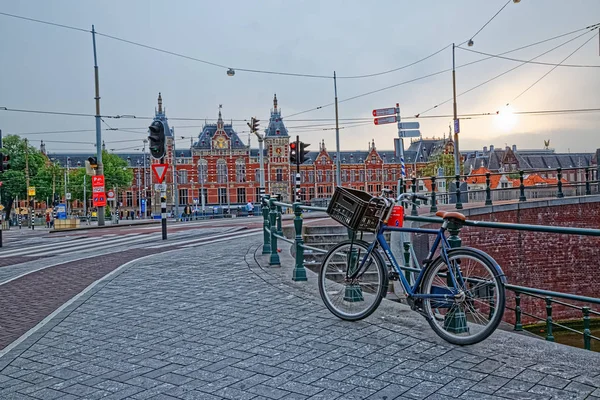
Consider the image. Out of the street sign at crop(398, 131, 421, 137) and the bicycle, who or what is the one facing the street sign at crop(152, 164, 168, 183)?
the bicycle

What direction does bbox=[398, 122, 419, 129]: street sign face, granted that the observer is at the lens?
facing the viewer

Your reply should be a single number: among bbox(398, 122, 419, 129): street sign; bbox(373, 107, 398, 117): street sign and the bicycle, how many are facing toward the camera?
2

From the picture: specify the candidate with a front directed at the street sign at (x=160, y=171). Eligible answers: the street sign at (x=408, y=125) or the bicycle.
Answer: the bicycle

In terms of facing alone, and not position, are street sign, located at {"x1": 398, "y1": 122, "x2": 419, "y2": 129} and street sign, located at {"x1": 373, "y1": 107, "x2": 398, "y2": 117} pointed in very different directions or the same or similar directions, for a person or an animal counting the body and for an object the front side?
same or similar directions

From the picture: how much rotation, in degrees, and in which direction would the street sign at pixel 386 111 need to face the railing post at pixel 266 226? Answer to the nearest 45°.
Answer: approximately 45° to its right

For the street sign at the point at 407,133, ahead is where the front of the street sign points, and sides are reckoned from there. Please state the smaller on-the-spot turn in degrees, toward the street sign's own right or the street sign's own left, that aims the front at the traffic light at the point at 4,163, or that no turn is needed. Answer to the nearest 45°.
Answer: approximately 90° to the street sign's own right

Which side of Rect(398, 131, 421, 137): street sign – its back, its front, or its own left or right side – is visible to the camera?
front

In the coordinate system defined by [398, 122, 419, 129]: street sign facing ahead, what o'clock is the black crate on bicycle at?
The black crate on bicycle is roughly at 12 o'clock from the street sign.

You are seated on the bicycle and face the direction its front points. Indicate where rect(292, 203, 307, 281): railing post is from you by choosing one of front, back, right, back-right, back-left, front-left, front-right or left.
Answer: front

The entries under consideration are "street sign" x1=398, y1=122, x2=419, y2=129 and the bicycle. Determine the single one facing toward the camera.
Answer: the street sign

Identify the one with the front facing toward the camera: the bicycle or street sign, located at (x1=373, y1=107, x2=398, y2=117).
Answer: the street sign

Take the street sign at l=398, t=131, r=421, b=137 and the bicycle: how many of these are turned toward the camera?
1
